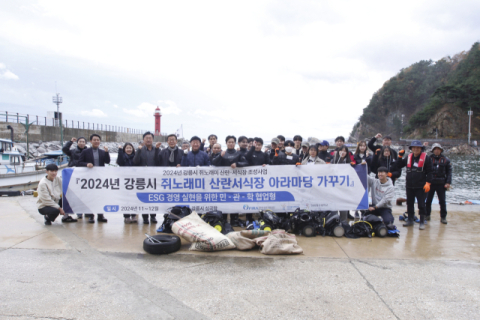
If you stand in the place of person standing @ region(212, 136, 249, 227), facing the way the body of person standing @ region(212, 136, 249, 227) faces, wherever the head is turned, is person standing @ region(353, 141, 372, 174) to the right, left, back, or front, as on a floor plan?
left

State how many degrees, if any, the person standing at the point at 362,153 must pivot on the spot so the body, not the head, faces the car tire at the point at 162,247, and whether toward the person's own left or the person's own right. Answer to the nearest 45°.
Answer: approximately 45° to the person's own right

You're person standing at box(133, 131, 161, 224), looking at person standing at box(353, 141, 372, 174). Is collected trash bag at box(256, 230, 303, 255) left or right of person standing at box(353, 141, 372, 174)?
right

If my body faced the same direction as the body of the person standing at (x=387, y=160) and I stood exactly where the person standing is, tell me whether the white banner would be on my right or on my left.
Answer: on my right

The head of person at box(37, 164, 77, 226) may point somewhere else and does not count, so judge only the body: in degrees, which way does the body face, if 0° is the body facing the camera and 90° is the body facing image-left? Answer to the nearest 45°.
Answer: approximately 315°
